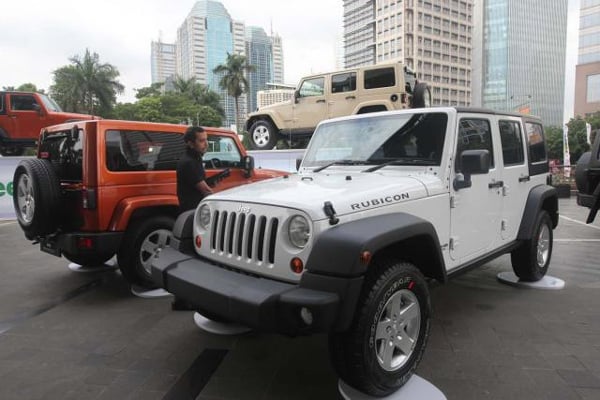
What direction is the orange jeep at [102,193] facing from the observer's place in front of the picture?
facing away from the viewer and to the right of the viewer

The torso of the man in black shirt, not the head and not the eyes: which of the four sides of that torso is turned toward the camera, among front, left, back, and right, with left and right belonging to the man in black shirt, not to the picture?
right

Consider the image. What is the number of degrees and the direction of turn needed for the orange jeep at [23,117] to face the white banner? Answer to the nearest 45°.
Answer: approximately 90° to its right

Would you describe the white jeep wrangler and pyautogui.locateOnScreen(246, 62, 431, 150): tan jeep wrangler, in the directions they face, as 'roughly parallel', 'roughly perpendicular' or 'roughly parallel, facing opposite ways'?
roughly perpendicular

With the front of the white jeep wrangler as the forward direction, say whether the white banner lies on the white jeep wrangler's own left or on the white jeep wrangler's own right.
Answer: on the white jeep wrangler's own right

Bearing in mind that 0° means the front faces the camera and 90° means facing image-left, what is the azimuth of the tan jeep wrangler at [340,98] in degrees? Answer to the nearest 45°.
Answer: approximately 135°

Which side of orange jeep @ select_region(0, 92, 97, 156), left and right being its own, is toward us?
right

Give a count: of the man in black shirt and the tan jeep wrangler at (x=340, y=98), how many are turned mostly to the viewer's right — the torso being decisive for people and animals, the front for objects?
1
